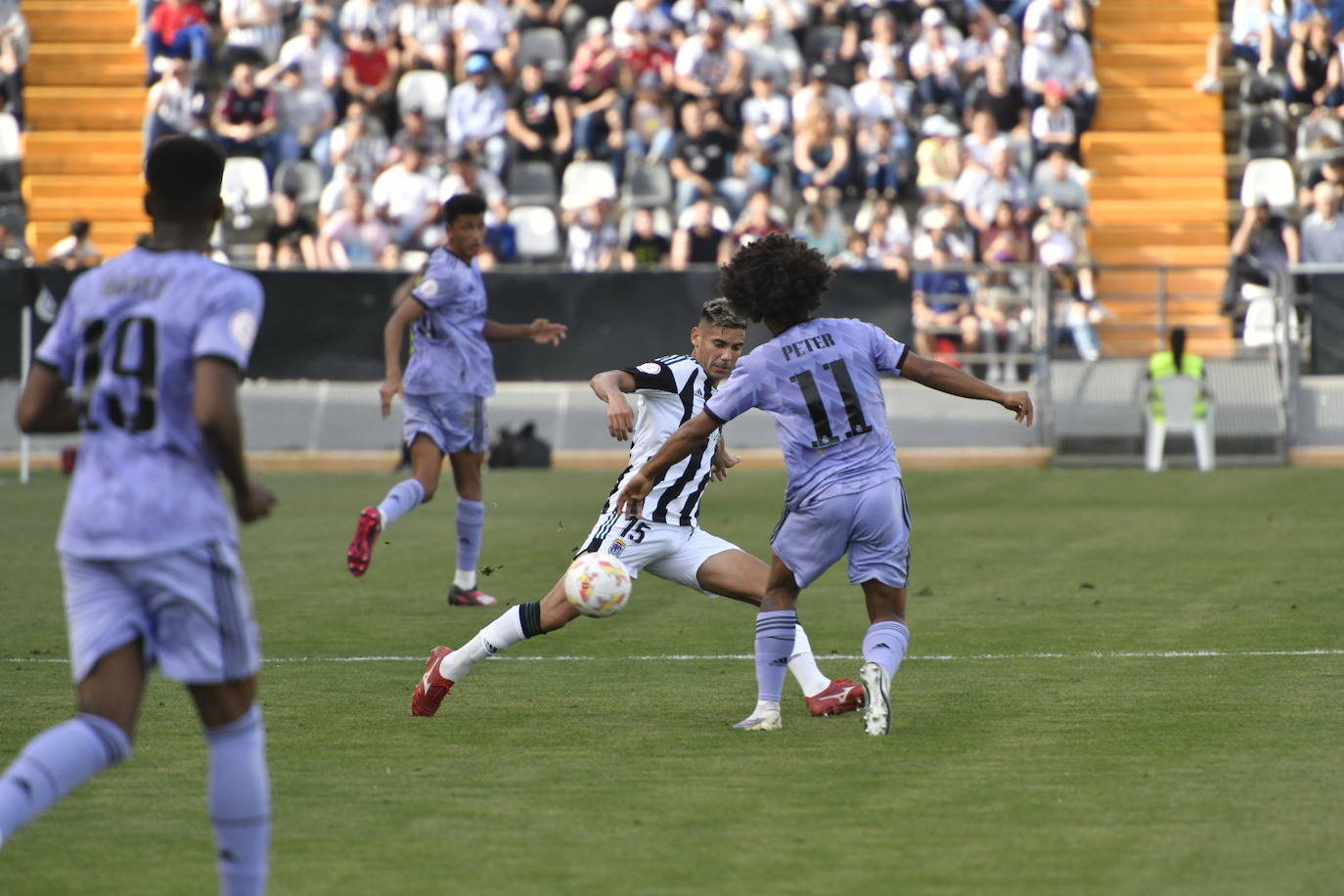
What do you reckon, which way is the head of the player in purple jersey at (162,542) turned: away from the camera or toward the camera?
away from the camera

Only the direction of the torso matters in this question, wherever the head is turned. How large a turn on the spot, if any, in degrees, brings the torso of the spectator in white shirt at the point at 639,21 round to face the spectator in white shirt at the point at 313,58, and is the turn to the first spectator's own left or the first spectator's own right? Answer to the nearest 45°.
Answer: approximately 90° to the first spectator's own right

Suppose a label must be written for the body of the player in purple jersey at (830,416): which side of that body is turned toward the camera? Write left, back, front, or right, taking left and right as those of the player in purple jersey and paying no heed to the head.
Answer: back

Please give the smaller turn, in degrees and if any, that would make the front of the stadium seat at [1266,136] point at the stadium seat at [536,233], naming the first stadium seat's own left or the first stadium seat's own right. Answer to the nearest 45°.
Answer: approximately 45° to the first stadium seat's own right

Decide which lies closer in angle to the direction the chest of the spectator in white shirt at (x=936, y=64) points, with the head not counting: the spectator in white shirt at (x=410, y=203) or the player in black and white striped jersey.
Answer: the player in black and white striped jersey

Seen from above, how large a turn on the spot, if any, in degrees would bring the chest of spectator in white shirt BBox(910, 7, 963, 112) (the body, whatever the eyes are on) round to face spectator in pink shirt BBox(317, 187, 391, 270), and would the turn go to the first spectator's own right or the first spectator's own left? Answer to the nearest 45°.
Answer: approximately 45° to the first spectator's own right

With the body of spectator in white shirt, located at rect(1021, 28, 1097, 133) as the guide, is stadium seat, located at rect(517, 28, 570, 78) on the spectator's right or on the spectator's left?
on the spectator's right

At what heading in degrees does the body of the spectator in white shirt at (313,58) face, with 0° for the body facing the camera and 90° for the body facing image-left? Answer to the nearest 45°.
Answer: approximately 0°

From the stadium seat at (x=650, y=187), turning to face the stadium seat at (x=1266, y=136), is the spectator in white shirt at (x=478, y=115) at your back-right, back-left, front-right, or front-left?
back-left

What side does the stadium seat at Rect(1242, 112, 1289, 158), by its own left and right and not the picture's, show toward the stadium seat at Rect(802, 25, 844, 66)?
right
